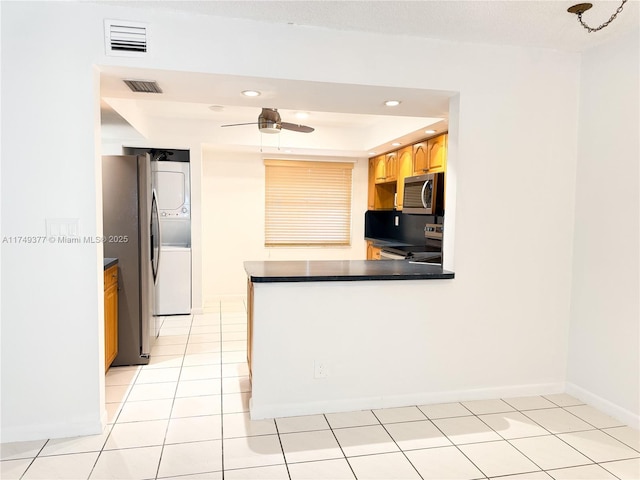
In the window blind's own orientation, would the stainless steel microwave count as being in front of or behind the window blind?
in front

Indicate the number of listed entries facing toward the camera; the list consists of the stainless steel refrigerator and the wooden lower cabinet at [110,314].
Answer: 0

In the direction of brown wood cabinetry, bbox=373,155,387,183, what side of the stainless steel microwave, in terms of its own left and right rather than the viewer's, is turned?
right

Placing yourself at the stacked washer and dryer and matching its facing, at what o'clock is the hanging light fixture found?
The hanging light fixture is roughly at 11 o'clock from the stacked washer and dryer.

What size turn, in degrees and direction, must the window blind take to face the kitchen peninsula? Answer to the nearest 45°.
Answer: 0° — it already faces it

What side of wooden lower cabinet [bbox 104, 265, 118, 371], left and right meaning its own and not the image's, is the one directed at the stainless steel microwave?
front

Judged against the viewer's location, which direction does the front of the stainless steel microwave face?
facing the viewer and to the left of the viewer

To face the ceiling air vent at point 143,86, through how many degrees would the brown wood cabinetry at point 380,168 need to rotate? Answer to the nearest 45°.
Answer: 0° — it already faces it

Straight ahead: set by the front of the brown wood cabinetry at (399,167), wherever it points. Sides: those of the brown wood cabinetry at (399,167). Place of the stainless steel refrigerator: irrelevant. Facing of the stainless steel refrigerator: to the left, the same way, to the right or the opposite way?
the opposite way

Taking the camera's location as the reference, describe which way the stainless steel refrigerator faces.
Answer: facing to the right of the viewer

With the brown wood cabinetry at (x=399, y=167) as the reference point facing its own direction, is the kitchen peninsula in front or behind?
in front

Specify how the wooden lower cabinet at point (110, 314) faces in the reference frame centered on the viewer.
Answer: facing to the right of the viewer
